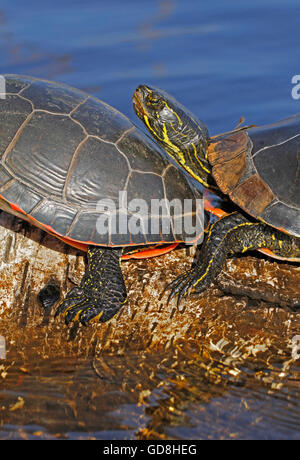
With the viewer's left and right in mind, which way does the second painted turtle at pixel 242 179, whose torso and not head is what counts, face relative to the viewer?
facing to the left of the viewer
